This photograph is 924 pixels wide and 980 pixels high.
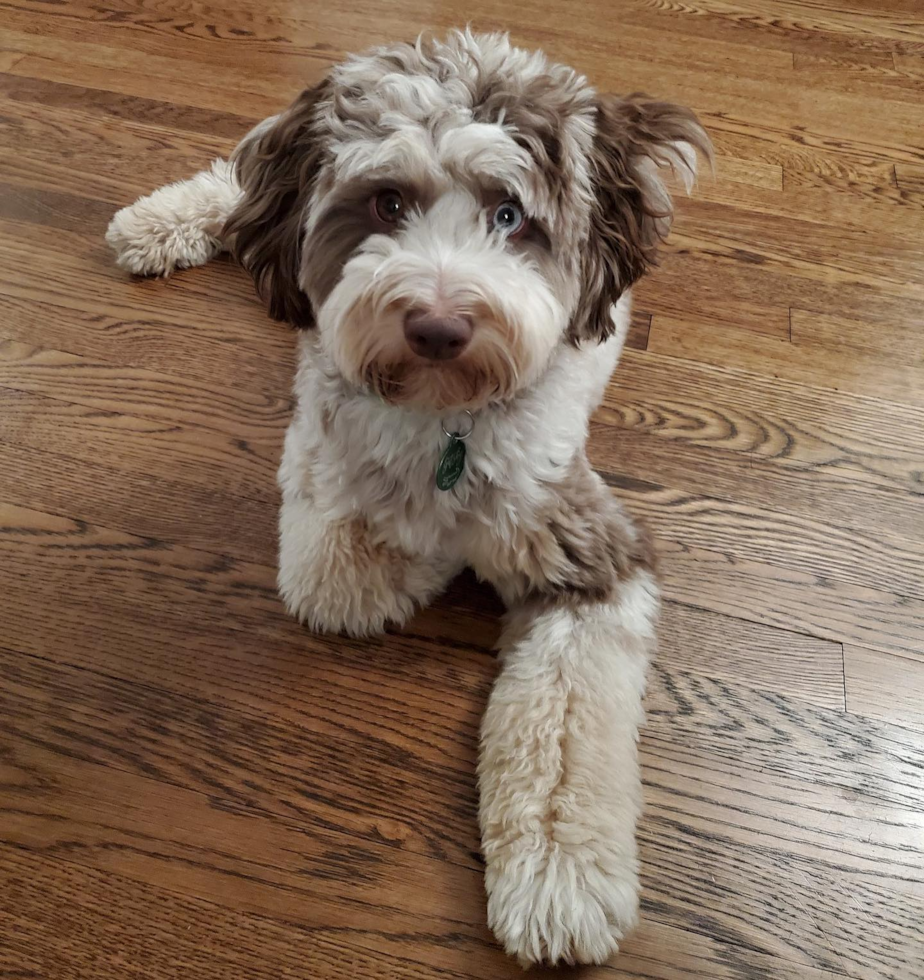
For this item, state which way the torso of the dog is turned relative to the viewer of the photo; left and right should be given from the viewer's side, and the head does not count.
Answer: facing the viewer
